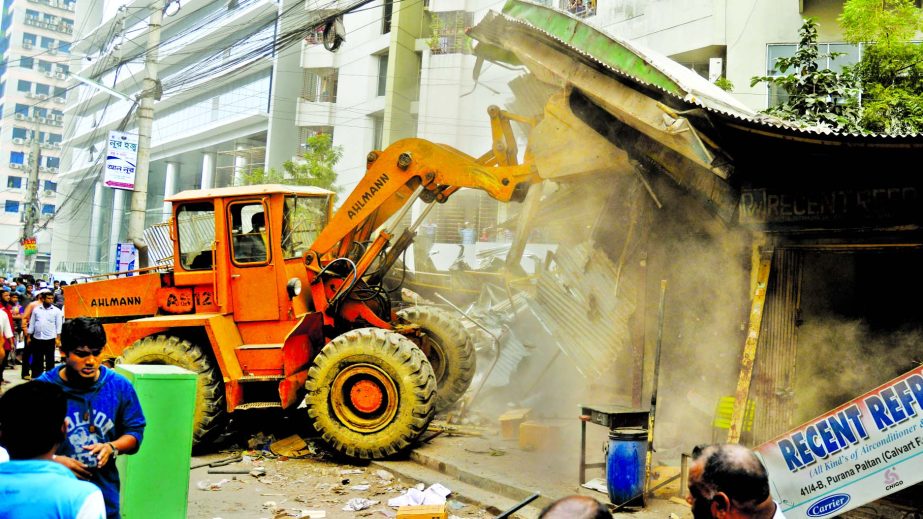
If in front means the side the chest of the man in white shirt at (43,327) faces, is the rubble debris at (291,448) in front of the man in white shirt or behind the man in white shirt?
in front

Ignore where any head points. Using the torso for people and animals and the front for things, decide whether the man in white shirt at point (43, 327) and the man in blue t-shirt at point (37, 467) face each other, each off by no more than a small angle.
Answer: yes

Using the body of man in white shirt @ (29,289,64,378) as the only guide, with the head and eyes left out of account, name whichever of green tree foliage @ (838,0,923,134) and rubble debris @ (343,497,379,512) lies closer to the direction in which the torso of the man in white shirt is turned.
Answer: the rubble debris

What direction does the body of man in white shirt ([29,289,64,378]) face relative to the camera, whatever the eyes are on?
toward the camera

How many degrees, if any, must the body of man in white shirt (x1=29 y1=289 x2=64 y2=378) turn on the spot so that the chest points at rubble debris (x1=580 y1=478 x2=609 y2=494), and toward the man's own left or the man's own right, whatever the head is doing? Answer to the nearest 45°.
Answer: approximately 45° to the man's own left

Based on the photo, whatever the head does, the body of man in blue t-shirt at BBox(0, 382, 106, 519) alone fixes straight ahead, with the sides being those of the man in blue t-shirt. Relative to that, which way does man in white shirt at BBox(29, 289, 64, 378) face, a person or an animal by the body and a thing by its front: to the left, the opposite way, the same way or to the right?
the opposite way

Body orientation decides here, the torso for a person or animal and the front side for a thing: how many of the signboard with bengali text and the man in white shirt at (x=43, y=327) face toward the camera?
2

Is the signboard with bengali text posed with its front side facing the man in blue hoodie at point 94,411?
yes

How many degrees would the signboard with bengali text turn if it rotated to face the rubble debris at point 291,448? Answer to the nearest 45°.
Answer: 0° — it already faces it

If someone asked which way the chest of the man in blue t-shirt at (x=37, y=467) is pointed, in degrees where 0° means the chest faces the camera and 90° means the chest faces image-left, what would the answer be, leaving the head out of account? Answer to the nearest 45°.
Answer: approximately 180°

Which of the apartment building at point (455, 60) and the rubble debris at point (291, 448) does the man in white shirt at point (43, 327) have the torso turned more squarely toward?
the rubble debris

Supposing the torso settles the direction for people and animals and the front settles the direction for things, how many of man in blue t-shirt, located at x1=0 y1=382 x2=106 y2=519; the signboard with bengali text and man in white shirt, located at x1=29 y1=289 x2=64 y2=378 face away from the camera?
1

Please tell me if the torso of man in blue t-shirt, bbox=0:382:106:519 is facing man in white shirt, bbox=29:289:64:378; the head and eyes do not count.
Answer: yes

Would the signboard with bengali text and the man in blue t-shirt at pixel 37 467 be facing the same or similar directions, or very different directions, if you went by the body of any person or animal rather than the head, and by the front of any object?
very different directions

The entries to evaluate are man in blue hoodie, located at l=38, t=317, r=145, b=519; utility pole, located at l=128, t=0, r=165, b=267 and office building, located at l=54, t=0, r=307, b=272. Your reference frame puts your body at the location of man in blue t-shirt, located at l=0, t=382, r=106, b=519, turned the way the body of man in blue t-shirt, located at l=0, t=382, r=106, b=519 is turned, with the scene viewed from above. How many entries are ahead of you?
3
